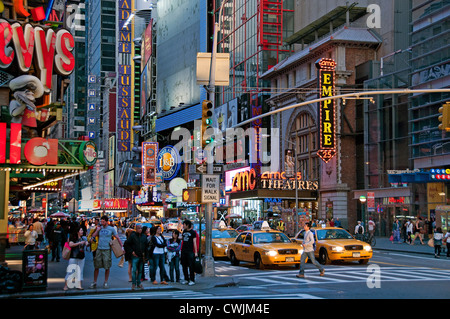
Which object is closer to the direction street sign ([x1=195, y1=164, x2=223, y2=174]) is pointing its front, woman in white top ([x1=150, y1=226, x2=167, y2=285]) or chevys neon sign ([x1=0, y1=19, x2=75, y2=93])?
the woman in white top

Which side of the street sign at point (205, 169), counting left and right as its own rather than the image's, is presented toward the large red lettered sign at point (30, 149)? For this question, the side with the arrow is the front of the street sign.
right

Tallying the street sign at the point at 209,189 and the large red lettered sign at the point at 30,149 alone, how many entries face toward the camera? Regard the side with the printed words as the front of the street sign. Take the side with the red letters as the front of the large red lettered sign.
2

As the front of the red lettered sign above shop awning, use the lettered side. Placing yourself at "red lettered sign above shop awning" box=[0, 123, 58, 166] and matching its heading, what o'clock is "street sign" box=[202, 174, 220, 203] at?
The street sign is roughly at 10 o'clock from the red lettered sign above shop awning.

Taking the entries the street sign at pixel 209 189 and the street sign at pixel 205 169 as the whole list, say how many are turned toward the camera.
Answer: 2

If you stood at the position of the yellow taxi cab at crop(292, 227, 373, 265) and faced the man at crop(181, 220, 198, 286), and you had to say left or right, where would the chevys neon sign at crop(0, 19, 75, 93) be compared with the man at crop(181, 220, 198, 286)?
right

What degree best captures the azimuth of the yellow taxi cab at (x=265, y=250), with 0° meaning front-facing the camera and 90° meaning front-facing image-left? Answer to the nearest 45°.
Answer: approximately 315°

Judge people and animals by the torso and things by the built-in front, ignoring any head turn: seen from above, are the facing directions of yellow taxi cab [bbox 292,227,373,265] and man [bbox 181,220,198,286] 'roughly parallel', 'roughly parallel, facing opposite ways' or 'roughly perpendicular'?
roughly perpendicular

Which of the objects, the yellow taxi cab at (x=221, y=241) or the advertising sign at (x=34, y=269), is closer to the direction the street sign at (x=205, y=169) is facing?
the advertising sign

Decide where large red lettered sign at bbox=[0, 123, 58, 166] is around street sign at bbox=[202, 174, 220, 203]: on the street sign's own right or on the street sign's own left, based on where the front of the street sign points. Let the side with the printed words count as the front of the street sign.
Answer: on the street sign's own right

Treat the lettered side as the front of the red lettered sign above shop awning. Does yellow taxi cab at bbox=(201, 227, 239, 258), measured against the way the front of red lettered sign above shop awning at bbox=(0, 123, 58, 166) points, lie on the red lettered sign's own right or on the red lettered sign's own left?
on the red lettered sign's own left

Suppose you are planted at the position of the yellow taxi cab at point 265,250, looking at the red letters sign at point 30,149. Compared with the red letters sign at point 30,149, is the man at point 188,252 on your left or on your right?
left
